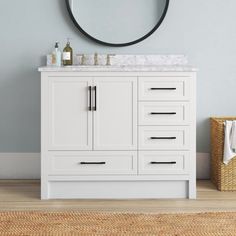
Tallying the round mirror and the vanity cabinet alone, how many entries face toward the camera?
2

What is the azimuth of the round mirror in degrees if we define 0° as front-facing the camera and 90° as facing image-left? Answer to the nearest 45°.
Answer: approximately 0°

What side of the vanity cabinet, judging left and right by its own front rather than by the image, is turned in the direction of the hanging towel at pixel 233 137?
left
